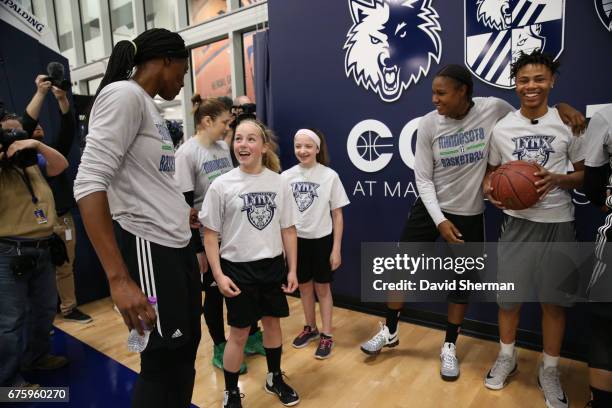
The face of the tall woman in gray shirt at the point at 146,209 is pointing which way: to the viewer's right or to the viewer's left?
to the viewer's right

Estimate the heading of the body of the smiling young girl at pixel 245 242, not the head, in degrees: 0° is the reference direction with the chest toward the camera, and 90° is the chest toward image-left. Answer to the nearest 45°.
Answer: approximately 0°

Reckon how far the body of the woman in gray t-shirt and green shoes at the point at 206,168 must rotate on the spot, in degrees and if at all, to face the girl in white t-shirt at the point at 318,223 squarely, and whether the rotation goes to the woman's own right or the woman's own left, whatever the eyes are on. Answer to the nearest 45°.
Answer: approximately 45° to the woman's own left

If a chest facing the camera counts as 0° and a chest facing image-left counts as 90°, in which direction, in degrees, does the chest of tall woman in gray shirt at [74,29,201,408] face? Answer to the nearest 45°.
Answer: approximately 270°

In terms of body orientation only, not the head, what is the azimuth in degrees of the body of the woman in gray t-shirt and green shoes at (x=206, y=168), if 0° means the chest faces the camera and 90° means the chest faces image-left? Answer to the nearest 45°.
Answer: approximately 315°

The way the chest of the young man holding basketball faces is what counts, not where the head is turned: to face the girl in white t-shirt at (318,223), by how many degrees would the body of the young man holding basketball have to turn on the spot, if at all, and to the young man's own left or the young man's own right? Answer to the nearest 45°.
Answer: approximately 90° to the young man's own right

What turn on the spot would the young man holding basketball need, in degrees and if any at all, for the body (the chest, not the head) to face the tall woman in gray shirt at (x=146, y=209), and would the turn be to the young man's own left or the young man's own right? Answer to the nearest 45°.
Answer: approximately 45° to the young man's own right

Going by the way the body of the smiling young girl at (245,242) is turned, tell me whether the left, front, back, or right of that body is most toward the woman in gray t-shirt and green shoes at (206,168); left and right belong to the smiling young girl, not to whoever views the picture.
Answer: back

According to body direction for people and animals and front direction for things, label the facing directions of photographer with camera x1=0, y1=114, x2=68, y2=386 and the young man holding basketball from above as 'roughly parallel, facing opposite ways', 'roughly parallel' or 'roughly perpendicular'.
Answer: roughly perpendicular

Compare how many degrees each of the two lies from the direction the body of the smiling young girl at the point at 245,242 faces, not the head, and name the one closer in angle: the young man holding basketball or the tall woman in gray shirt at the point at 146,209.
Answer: the tall woman in gray shirt
